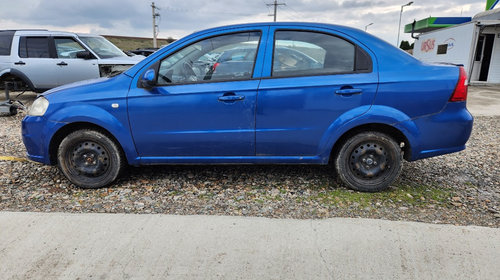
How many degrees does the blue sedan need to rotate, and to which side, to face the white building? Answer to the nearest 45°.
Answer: approximately 135° to its right

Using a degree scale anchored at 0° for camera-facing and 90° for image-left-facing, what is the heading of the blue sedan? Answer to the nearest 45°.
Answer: approximately 90°
